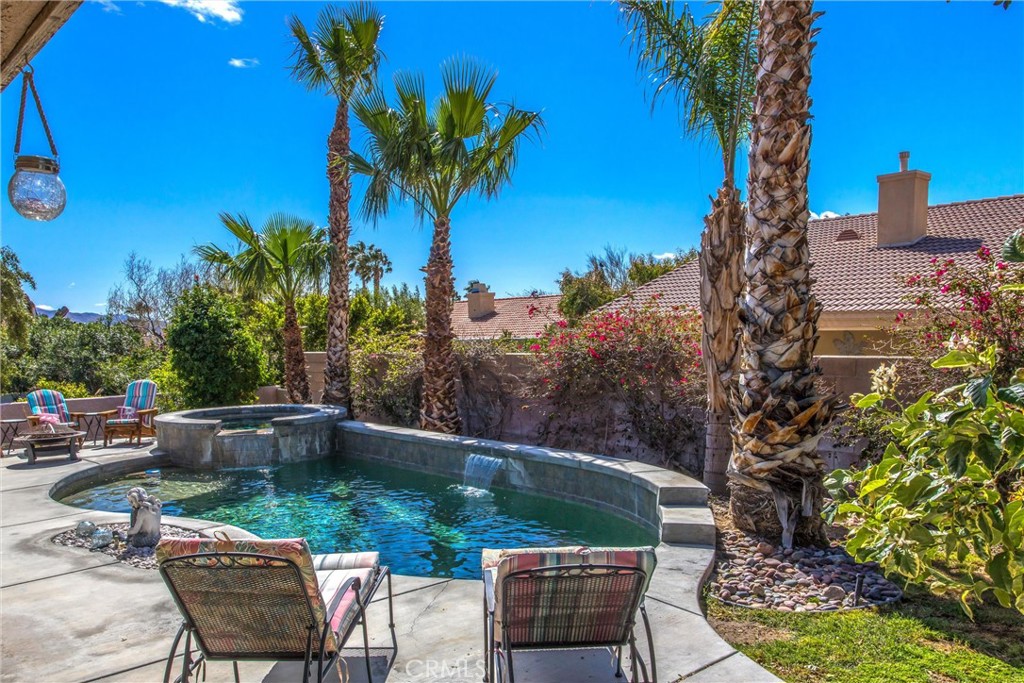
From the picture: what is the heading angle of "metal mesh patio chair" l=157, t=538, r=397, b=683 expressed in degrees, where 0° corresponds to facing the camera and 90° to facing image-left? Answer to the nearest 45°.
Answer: approximately 225°

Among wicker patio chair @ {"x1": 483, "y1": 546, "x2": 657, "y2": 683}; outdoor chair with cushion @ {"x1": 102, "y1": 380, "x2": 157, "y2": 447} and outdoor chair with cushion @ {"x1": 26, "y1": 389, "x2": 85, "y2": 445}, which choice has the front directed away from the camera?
the wicker patio chair

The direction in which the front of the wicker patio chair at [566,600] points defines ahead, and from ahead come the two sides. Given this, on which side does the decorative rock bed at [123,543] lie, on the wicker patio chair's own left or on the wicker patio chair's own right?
on the wicker patio chair's own left

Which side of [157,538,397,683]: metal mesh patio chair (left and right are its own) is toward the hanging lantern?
back

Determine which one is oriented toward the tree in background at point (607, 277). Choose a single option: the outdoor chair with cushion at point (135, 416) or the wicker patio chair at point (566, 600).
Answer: the wicker patio chair

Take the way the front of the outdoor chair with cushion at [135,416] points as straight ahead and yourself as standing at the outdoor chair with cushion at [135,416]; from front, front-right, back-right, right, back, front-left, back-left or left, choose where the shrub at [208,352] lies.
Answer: back

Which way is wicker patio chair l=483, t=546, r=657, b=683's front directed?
away from the camera

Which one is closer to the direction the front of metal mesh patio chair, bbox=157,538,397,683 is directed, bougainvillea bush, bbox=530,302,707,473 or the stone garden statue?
the bougainvillea bush

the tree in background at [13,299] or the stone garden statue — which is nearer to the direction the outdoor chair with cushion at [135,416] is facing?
the stone garden statue

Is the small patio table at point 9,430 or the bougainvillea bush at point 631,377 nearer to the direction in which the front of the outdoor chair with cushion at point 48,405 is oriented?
the bougainvillea bush

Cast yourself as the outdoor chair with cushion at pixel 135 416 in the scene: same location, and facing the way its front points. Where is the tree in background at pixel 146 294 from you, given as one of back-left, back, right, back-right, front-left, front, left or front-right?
back-right

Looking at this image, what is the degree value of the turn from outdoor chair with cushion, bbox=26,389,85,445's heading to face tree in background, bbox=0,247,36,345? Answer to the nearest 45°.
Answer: approximately 135° to its left

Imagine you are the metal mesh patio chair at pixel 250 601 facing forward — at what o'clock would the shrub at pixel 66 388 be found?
The shrub is roughly at 10 o'clock from the metal mesh patio chair.

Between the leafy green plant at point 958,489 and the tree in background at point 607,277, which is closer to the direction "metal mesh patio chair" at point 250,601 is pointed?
the tree in background

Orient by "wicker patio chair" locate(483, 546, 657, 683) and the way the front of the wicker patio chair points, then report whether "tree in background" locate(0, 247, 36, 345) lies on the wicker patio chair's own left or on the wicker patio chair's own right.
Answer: on the wicker patio chair's own left

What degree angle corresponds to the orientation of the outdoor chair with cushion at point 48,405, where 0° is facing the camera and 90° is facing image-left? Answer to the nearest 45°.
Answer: approximately 315°
